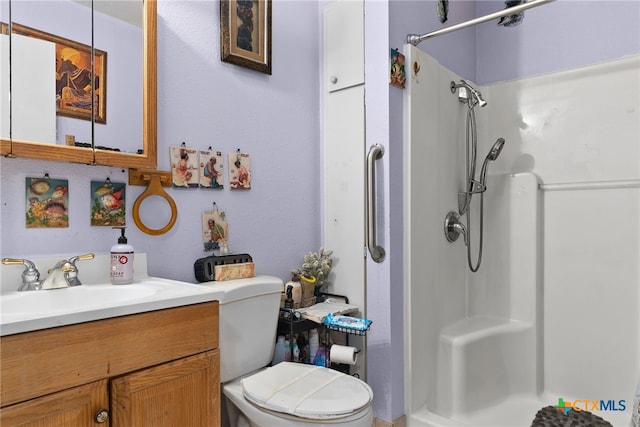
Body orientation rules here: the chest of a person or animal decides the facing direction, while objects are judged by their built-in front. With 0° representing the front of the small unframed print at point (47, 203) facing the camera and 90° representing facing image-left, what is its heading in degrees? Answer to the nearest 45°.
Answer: approximately 0°

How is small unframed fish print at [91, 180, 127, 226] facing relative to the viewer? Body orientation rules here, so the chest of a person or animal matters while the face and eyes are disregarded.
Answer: toward the camera

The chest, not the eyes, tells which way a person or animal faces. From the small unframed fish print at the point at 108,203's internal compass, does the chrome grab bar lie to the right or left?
on its left

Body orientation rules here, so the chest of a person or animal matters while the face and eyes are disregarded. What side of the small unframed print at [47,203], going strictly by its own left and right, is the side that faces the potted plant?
left

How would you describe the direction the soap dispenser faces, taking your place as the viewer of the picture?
facing the viewer and to the left of the viewer

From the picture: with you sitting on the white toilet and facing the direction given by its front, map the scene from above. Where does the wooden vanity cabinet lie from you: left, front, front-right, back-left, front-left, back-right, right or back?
right
